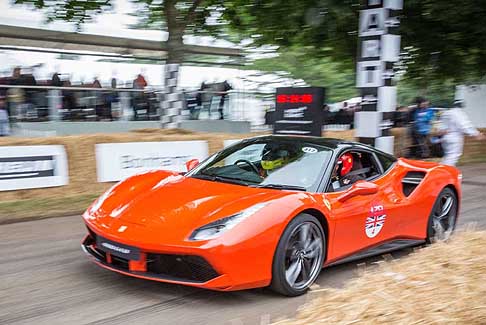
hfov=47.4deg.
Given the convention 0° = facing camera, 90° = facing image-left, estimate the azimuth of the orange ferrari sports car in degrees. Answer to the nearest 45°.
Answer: approximately 45°

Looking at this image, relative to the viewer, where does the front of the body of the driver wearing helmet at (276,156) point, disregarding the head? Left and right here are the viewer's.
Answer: facing the viewer and to the left of the viewer

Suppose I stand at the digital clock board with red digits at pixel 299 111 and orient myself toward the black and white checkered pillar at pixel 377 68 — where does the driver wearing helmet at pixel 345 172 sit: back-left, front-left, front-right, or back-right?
front-right

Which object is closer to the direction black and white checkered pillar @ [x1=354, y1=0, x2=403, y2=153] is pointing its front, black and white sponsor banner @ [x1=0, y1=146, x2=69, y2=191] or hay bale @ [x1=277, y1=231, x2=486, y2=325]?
the hay bale

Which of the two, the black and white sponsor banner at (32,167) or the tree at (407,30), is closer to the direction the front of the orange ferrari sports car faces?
the black and white sponsor banner

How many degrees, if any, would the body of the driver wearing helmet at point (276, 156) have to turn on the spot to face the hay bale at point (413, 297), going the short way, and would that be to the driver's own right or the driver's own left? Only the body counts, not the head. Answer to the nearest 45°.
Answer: approximately 45° to the driver's own left

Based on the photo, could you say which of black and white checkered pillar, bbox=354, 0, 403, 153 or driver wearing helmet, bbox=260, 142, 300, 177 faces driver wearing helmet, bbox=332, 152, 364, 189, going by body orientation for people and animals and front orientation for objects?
the black and white checkered pillar

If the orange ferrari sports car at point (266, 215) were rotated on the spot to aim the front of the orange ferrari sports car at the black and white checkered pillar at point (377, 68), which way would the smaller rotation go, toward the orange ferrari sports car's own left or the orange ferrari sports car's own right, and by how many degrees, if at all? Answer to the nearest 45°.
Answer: approximately 135° to the orange ferrari sports car's own right

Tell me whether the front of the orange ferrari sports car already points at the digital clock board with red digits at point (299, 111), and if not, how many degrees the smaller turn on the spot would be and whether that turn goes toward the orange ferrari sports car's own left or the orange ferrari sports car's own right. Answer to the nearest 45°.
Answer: approximately 135° to the orange ferrari sports car's own right

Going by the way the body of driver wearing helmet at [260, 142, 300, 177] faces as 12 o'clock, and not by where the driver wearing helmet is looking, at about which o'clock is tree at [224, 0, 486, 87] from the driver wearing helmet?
The tree is roughly at 5 o'clock from the driver wearing helmet.

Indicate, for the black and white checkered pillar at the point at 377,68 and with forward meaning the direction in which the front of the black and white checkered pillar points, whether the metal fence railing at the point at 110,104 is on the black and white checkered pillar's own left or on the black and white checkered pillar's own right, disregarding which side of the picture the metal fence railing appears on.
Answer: on the black and white checkered pillar's own right

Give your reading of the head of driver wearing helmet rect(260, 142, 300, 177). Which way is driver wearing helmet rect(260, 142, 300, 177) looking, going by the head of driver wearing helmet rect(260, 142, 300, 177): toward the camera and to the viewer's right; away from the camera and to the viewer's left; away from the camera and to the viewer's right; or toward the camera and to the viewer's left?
toward the camera and to the viewer's left

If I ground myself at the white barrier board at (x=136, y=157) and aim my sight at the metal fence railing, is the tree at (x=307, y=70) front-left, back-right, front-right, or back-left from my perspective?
front-right

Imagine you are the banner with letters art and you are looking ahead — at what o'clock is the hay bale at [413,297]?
The hay bale is roughly at 12 o'clock from the banner with letters art.

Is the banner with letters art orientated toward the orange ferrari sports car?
yes

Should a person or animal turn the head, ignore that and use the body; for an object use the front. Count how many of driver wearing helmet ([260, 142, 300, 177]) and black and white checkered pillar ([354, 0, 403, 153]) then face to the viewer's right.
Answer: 0

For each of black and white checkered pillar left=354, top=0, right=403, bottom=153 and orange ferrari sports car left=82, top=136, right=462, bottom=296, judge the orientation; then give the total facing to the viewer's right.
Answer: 0

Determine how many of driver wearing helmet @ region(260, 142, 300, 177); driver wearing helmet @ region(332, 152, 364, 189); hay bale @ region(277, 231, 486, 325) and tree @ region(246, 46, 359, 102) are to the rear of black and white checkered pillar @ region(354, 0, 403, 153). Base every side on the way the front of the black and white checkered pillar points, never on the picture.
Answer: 1

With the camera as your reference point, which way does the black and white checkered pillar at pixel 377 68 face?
facing the viewer

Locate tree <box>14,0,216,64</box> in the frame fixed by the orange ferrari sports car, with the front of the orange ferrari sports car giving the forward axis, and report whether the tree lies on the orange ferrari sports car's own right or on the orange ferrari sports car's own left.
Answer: on the orange ferrari sports car's own right
